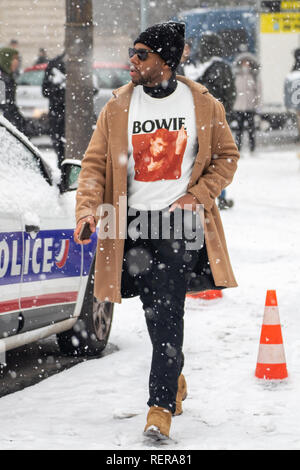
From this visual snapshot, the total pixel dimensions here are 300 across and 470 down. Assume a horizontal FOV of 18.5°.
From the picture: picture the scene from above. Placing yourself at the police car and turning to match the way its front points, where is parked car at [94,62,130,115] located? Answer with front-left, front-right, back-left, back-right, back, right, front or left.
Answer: front-left

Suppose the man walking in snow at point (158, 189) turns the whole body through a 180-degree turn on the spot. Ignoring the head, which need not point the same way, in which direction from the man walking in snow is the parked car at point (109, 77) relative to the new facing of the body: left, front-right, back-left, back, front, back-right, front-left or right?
front

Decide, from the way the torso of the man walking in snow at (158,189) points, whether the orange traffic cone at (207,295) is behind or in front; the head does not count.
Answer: behind

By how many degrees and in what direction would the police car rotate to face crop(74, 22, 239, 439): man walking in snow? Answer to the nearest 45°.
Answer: approximately 90° to its right

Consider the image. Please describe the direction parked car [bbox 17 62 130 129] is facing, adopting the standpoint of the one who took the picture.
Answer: facing the viewer and to the left of the viewer

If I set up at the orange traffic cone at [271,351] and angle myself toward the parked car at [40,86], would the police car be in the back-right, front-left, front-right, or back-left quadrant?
front-left

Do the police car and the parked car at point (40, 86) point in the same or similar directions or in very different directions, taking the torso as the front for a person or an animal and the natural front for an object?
very different directions

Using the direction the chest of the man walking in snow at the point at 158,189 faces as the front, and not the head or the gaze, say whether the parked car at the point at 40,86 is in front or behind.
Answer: behind

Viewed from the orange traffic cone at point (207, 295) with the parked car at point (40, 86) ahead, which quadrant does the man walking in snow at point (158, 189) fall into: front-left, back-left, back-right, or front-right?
back-left

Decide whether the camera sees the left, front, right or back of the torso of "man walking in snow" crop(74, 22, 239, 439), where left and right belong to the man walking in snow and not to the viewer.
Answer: front

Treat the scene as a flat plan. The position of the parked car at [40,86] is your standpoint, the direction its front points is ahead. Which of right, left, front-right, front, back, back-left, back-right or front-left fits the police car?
front-left
